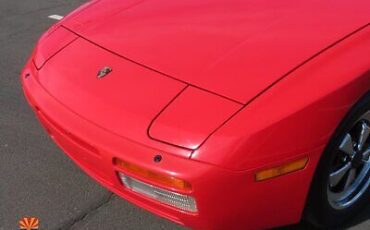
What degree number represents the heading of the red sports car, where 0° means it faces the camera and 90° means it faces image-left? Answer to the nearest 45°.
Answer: approximately 45°
